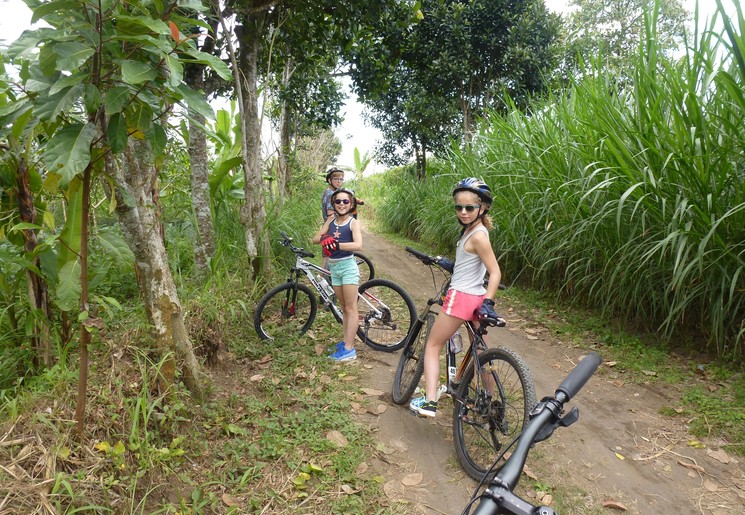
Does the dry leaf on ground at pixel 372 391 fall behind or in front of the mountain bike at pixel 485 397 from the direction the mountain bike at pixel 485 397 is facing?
in front

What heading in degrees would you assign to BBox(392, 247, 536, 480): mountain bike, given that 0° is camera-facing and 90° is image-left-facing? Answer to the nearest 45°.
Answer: approximately 135°

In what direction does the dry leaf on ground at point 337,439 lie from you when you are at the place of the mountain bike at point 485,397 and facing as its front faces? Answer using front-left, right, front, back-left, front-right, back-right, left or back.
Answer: front-left

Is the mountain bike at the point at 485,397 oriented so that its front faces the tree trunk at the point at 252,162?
yes

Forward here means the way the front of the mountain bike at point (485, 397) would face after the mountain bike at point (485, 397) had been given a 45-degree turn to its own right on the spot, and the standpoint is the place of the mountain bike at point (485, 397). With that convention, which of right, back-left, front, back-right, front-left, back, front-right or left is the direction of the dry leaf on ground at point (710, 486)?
right

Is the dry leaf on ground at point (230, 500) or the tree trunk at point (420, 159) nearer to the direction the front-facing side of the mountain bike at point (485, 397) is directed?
the tree trunk

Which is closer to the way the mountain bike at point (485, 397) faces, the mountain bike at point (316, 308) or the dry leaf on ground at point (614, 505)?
the mountain bike

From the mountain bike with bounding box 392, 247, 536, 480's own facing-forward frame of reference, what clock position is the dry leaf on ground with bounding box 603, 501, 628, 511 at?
The dry leaf on ground is roughly at 5 o'clock from the mountain bike.

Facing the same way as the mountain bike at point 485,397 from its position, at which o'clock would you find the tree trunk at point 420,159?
The tree trunk is roughly at 1 o'clock from the mountain bike.

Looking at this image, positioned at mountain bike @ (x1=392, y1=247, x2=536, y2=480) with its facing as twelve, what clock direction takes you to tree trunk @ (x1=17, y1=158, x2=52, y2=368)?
The tree trunk is roughly at 10 o'clock from the mountain bike.

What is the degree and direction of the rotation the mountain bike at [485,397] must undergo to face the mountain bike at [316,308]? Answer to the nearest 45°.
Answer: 0° — it already faces it

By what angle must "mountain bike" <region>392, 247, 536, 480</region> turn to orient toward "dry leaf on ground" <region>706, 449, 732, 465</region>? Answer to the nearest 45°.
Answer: approximately 135° to its right
